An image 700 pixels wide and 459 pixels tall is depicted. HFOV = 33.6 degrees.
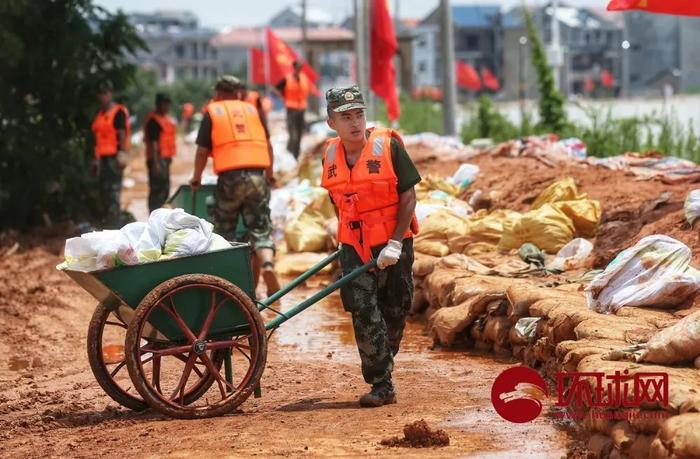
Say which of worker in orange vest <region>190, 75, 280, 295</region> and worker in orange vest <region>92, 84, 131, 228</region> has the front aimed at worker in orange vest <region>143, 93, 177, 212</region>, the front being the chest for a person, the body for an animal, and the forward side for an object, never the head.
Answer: worker in orange vest <region>190, 75, 280, 295</region>

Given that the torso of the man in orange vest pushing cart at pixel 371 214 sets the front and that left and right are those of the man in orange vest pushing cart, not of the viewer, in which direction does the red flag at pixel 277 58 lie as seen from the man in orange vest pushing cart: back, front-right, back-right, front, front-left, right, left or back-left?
back-right

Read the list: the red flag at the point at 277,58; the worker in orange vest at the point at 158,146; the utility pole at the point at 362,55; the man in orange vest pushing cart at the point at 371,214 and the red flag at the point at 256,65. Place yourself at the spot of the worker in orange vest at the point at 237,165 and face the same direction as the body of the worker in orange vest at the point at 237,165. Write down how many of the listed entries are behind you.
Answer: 1

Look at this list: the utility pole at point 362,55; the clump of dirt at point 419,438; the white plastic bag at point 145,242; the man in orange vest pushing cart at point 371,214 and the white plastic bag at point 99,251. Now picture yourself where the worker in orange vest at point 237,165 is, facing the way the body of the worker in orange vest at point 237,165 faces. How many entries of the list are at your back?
4

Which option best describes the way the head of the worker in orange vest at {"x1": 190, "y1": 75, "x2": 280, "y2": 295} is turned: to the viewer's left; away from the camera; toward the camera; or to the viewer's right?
away from the camera

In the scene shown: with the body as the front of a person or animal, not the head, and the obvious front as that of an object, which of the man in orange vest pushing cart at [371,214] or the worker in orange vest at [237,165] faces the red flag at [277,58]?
the worker in orange vest

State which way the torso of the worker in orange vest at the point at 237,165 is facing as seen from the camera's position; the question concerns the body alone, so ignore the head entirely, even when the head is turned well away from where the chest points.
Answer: away from the camera

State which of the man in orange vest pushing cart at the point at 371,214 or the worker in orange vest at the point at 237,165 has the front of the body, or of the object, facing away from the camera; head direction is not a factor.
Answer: the worker in orange vest

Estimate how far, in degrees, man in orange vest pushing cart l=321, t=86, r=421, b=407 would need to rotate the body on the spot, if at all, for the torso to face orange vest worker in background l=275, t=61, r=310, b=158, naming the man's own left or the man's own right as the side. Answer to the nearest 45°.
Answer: approximately 135° to the man's own right

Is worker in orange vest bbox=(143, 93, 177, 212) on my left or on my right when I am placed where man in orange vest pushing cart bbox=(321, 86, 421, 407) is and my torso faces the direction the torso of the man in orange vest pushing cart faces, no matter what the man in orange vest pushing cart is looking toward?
on my right

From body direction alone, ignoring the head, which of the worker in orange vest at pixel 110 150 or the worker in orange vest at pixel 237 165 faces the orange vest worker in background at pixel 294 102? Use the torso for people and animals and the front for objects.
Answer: the worker in orange vest at pixel 237 165

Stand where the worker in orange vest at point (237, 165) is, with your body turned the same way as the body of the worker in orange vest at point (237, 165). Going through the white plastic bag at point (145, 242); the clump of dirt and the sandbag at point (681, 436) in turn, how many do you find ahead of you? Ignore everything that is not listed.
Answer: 0

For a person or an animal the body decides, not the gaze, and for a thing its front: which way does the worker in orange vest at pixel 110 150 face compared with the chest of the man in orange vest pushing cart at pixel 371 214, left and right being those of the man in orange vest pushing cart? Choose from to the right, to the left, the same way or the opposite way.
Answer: the same way

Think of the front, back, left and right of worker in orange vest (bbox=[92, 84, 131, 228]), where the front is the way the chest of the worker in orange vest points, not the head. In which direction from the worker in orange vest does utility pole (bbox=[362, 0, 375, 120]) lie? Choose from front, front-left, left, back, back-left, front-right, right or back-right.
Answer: back

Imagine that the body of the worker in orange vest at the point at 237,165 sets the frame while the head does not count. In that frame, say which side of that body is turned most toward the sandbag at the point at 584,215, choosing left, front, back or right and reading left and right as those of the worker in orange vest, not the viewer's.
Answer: right

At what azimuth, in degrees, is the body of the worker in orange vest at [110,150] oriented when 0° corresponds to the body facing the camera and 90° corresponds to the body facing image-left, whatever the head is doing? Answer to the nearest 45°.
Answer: approximately 45°

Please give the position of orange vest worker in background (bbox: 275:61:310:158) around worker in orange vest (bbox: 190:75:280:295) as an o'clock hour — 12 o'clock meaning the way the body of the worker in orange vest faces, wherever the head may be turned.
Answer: The orange vest worker in background is roughly at 12 o'clock from the worker in orange vest.

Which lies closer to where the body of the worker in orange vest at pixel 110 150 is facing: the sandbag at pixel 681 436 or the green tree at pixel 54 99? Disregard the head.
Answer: the sandbag

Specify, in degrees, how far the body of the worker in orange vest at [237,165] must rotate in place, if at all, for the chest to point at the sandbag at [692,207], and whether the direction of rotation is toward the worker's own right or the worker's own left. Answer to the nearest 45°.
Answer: approximately 135° to the worker's own right

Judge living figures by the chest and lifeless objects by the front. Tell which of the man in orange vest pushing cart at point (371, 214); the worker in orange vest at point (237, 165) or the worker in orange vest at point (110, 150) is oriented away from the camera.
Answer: the worker in orange vest at point (237, 165)
